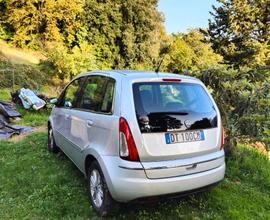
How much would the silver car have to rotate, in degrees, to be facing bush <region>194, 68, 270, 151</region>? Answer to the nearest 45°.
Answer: approximately 90° to its right

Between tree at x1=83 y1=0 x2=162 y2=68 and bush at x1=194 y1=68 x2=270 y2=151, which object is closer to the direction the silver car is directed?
the tree

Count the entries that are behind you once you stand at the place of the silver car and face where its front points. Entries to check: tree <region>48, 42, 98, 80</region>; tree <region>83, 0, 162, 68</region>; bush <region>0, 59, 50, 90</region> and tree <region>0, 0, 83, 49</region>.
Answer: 0

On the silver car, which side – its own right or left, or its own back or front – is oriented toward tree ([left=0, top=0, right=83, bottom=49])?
front

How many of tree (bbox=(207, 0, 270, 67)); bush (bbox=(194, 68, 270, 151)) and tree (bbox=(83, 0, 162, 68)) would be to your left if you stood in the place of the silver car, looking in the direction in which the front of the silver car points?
0

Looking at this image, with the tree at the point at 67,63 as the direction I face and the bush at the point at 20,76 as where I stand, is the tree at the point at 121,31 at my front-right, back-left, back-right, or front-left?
front-left

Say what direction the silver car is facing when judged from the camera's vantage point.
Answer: facing away from the viewer and to the left of the viewer

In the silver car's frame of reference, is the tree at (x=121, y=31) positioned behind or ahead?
ahead

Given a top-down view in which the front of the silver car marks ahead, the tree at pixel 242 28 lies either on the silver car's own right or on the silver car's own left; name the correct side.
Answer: on the silver car's own right

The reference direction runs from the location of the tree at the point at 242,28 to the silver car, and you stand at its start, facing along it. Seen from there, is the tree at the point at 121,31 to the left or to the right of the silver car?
right

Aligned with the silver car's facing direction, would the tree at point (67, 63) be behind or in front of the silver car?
in front

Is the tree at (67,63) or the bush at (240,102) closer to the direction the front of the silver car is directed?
the tree

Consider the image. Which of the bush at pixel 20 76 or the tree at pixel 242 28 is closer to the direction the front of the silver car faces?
the bush
